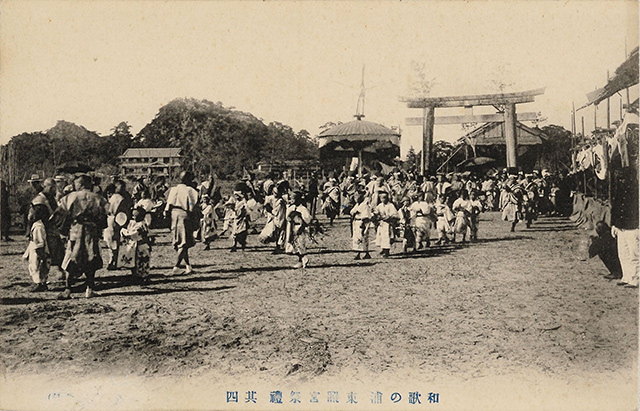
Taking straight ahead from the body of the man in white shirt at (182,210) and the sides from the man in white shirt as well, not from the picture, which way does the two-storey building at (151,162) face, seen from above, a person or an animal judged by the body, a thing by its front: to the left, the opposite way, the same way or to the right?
the opposite way

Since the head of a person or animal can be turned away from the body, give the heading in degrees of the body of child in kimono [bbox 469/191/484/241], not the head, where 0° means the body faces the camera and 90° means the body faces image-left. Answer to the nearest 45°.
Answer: approximately 45°

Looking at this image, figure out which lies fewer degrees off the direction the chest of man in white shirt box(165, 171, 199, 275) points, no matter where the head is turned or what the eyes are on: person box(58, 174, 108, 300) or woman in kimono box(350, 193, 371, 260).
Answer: the woman in kimono

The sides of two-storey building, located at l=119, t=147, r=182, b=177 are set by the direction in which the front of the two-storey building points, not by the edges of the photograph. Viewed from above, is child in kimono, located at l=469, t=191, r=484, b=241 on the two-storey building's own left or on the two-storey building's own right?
on the two-storey building's own left

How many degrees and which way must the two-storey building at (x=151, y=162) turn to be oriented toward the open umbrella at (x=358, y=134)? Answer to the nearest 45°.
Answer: approximately 45° to its left

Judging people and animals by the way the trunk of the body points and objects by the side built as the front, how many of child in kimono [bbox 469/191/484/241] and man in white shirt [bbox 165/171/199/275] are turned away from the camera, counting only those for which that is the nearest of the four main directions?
1

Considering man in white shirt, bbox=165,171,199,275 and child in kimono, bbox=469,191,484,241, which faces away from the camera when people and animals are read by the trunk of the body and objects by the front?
the man in white shirt

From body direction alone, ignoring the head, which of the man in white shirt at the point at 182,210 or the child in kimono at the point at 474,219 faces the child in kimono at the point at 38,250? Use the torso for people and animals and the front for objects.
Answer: the child in kimono at the point at 474,219

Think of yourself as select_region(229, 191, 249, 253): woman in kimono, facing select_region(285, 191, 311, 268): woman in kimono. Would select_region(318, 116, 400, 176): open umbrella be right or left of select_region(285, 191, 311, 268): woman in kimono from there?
left

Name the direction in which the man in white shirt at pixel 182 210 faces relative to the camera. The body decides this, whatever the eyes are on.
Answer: away from the camera

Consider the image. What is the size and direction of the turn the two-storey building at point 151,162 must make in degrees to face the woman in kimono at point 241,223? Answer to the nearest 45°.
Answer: approximately 45° to its left

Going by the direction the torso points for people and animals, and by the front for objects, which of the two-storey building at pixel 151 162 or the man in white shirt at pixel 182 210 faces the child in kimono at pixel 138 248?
the two-storey building

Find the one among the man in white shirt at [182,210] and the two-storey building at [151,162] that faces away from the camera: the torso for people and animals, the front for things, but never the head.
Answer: the man in white shirt
